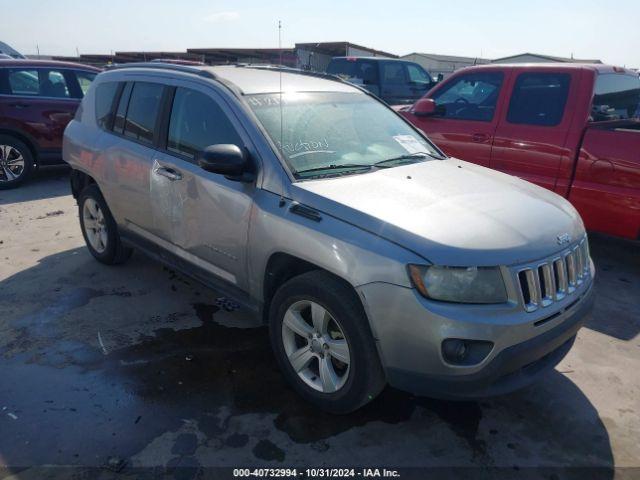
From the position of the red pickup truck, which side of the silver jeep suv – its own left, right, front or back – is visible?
left

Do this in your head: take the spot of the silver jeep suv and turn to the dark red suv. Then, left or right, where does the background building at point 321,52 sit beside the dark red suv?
right

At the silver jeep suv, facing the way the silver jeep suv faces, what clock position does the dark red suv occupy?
The dark red suv is roughly at 6 o'clock from the silver jeep suv.

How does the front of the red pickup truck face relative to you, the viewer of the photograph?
facing away from the viewer and to the left of the viewer

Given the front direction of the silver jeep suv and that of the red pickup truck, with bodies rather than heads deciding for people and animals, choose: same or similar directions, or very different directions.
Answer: very different directions

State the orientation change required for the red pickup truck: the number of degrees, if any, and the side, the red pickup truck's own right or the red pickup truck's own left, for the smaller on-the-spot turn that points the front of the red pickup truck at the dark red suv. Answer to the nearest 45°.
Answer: approximately 45° to the red pickup truck's own left

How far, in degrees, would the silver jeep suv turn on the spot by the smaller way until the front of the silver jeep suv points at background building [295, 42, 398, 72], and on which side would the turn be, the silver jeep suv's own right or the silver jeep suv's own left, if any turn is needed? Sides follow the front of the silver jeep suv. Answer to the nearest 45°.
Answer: approximately 135° to the silver jeep suv's own left

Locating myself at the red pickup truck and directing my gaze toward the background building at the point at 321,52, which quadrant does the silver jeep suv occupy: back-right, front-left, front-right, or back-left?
back-left
